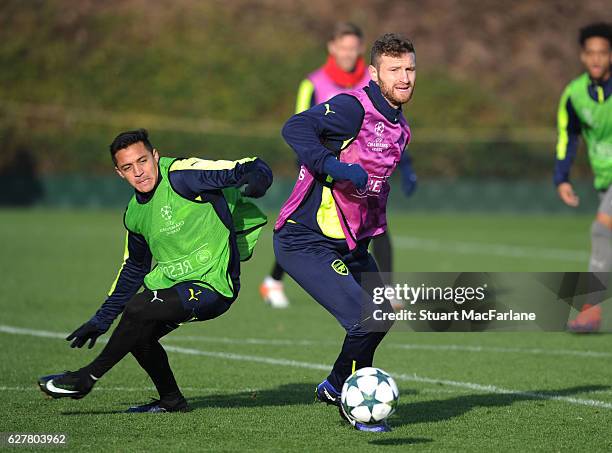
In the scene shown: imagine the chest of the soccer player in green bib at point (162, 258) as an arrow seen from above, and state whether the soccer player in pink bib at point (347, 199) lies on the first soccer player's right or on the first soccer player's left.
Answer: on the first soccer player's left

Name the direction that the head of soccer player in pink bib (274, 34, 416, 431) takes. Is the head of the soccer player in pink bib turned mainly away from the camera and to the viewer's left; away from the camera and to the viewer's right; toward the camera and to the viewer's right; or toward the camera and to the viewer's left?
toward the camera and to the viewer's right

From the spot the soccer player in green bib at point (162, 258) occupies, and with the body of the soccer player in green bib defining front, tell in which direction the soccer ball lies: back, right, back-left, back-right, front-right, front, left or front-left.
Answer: left

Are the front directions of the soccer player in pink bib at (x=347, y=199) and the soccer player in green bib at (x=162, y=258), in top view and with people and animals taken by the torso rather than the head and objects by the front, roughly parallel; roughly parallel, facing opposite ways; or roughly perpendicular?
roughly perpendicular

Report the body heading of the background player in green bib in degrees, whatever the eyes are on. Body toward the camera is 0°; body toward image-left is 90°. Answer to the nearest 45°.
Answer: approximately 0°
